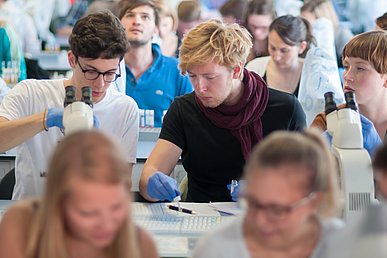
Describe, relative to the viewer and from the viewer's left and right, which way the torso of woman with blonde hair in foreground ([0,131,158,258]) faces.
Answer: facing the viewer and to the right of the viewer

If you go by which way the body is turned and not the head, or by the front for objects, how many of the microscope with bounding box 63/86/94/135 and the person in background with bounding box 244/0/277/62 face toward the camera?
1

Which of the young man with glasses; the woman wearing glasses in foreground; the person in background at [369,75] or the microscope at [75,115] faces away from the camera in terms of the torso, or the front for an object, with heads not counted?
the microscope

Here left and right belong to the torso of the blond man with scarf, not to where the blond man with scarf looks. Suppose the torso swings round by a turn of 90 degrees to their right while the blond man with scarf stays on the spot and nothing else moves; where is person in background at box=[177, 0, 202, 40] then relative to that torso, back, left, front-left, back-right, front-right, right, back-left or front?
front-right

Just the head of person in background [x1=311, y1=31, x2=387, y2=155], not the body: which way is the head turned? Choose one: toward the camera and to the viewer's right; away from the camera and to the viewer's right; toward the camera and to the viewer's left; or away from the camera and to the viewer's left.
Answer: toward the camera and to the viewer's left

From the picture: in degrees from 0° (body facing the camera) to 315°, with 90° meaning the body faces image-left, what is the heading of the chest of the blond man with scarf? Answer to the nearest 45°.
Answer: approximately 45°

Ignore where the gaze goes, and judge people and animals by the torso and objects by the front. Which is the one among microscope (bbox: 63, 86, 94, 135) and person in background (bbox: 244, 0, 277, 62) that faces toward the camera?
the person in background

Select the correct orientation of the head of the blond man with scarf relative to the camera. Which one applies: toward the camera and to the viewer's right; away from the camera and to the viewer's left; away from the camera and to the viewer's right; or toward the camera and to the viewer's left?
toward the camera and to the viewer's left

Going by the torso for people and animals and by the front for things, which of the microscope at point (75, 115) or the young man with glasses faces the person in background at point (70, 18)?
the microscope

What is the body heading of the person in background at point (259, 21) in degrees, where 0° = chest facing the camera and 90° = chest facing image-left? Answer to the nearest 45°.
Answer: approximately 0°

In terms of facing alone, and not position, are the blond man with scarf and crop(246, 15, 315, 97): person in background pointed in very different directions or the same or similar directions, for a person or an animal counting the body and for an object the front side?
same or similar directions

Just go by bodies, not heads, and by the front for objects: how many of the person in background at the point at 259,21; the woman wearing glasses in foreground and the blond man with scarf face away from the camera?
0

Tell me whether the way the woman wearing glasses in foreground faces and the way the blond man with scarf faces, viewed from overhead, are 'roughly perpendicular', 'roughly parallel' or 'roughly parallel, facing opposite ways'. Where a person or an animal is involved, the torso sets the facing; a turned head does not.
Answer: roughly parallel

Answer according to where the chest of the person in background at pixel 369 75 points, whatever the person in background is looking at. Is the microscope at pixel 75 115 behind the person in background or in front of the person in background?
in front

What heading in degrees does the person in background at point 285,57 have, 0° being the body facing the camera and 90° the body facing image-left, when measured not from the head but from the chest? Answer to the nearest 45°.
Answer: approximately 45°

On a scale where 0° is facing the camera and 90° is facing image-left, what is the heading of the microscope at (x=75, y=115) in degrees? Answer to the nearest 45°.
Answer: approximately 180°
